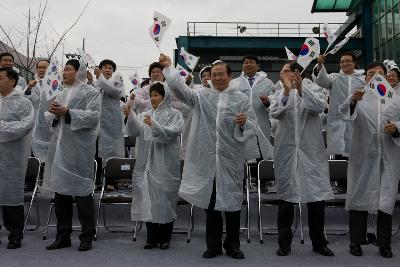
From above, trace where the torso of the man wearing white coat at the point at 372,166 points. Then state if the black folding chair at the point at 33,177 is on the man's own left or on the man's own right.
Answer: on the man's own right

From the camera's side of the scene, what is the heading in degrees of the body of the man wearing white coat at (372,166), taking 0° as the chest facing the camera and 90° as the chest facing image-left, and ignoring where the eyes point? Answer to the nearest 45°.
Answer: approximately 0°

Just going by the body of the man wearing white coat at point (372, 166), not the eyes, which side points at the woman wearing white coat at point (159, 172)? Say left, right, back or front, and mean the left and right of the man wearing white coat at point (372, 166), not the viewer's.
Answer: right

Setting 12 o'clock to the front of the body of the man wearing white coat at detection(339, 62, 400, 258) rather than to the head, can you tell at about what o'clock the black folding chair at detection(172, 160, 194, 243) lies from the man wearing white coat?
The black folding chair is roughly at 3 o'clock from the man wearing white coat.
